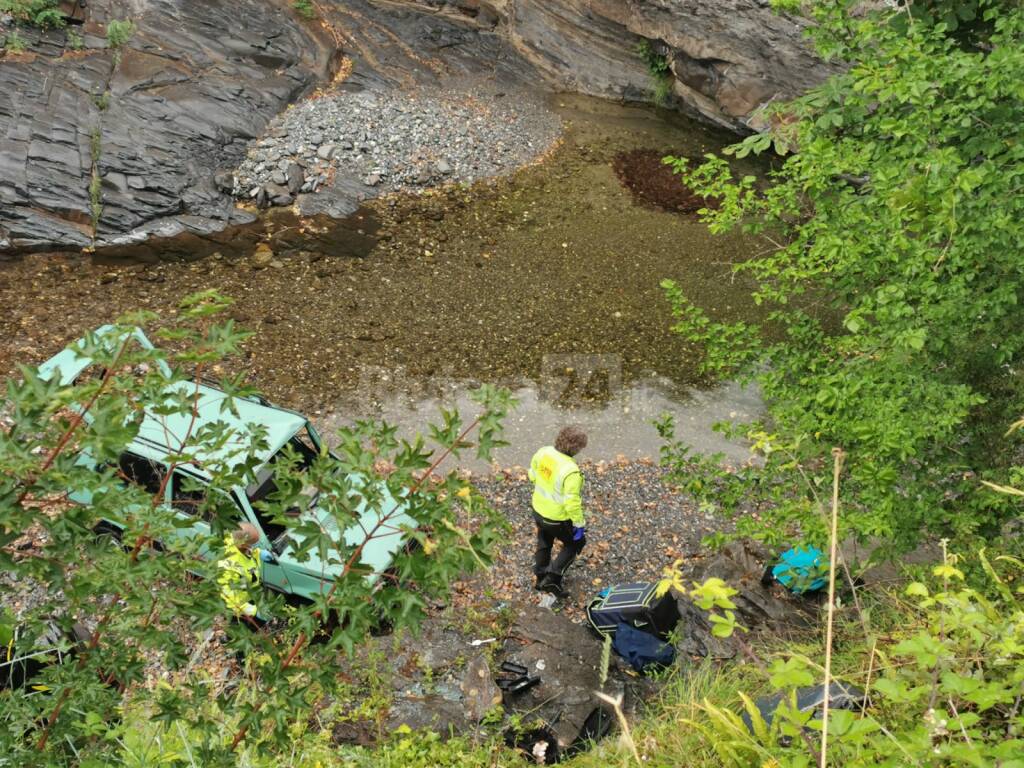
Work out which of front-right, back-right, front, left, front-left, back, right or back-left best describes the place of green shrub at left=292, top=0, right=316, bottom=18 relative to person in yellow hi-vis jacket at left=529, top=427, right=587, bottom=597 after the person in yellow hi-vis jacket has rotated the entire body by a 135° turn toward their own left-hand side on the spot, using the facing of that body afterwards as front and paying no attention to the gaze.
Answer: front-right

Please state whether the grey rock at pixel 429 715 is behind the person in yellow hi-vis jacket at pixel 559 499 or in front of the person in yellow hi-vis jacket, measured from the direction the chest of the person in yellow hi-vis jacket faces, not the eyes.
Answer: behind

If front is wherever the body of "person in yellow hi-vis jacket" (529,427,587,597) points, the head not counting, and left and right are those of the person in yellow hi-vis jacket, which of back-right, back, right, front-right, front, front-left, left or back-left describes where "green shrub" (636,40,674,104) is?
front-left

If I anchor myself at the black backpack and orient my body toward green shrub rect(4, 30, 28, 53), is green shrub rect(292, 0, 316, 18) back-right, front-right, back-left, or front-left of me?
front-right

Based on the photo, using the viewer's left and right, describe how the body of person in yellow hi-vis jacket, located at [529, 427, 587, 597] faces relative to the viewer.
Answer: facing away from the viewer and to the right of the viewer

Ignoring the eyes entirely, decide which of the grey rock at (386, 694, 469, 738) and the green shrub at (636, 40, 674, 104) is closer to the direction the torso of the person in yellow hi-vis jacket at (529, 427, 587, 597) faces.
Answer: the green shrub

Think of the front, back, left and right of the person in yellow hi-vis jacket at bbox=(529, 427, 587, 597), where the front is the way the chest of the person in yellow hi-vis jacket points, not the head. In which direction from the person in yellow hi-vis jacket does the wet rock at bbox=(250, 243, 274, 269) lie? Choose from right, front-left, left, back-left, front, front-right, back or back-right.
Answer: left

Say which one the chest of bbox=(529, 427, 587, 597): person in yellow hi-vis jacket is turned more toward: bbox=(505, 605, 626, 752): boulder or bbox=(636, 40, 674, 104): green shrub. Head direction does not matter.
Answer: the green shrub
